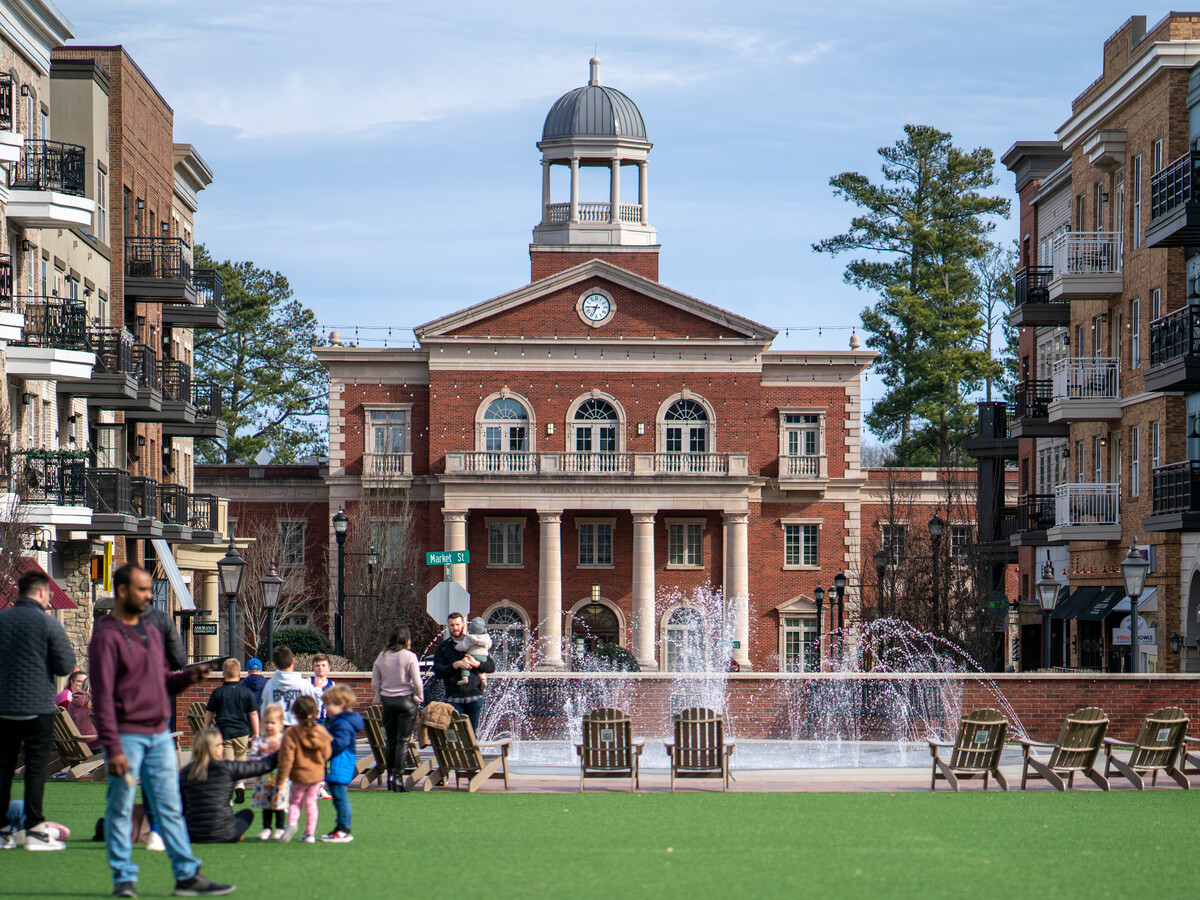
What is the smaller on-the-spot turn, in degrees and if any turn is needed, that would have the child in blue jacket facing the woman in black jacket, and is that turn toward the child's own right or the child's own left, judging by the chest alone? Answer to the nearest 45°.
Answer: approximately 45° to the child's own left

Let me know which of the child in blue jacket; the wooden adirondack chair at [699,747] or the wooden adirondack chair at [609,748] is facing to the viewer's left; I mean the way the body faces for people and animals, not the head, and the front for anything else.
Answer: the child in blue jacket

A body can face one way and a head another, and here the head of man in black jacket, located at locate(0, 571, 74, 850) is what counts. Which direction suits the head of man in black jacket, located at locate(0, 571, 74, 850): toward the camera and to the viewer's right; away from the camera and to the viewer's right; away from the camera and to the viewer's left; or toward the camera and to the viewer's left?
away from the camera and to the viewer's right

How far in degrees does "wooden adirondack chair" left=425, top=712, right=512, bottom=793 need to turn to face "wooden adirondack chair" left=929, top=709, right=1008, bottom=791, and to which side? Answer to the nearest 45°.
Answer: approximately 45° to its right

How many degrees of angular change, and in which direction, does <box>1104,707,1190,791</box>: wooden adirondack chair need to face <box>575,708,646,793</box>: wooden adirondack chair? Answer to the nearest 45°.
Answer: approximately 45° to its left

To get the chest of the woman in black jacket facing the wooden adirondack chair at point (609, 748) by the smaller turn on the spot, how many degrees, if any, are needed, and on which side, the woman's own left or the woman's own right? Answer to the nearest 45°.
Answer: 0° — they already face it

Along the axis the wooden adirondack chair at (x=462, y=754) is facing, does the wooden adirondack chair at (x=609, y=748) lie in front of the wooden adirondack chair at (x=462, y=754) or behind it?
in front

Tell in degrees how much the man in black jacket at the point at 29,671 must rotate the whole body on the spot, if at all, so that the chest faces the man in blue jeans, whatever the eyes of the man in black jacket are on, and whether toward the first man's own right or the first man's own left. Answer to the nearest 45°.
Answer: approximately 135° to the first man's own right

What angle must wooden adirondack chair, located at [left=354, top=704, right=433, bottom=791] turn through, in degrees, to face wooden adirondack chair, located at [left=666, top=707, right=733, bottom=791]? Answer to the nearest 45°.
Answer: approximately 45° to its right

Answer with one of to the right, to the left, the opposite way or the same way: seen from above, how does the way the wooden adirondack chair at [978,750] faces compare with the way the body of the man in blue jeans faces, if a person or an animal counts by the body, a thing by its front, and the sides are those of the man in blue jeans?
the opposite way

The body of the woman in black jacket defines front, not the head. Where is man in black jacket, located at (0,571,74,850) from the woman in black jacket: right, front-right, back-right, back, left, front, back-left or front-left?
back

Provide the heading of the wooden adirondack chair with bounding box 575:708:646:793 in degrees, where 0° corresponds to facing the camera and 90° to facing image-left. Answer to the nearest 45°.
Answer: approximately 180°

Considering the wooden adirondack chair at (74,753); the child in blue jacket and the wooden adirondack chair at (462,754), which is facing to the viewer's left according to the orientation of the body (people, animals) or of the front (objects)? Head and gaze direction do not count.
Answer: the child in blue jacket

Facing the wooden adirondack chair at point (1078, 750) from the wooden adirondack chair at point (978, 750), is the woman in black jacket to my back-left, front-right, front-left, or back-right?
back-right
